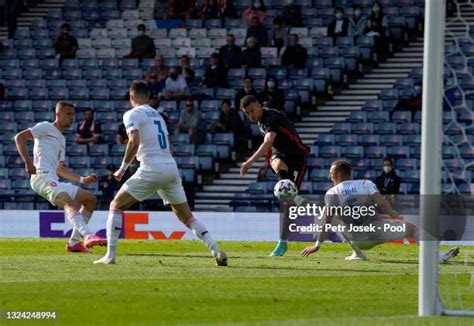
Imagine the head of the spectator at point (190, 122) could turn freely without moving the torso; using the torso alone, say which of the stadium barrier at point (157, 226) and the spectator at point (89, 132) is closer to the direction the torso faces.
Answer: the stadium barrier

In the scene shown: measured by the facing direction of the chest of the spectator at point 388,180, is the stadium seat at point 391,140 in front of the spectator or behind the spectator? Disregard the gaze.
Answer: behind

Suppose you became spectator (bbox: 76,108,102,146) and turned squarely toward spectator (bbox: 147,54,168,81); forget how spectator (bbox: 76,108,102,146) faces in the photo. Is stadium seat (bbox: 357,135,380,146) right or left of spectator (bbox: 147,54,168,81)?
right

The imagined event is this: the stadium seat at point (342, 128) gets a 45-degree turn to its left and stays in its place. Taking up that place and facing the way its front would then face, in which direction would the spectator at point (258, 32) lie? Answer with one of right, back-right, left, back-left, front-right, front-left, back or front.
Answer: back

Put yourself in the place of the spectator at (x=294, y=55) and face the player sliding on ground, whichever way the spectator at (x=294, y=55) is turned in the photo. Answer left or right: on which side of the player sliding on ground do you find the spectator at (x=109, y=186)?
right
